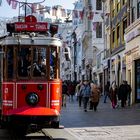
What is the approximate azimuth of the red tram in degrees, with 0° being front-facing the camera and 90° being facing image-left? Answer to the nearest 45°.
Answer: approximately 0°
